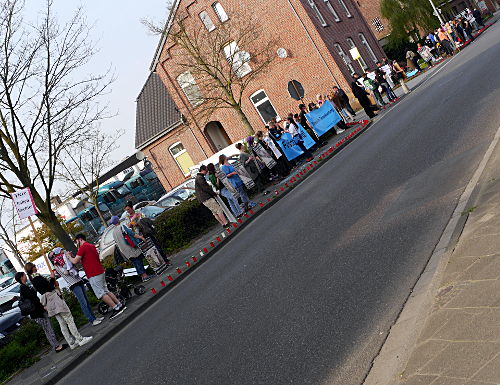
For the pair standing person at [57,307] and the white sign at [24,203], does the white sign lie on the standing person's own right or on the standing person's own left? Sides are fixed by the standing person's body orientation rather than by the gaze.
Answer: on the standing person's own left

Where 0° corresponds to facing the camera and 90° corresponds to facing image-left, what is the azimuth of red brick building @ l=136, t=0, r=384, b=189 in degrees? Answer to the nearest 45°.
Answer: approximately 0°

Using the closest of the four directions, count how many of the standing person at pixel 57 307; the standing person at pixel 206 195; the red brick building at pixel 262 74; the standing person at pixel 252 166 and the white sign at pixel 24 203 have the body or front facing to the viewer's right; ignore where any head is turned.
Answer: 3

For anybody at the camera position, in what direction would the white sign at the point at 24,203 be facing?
facing the viewer

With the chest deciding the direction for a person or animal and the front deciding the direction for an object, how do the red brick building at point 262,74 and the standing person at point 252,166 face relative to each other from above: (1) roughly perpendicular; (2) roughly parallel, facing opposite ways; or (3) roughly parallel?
roughly perpendicular

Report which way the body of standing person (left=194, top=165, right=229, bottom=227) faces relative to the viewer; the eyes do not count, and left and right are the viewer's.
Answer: facing to the right of the viewer

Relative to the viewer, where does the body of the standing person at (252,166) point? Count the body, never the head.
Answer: to the viewer's right

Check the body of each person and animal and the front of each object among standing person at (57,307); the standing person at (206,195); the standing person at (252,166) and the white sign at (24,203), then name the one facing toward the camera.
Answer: the white sign

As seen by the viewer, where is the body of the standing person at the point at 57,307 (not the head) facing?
to the viewer's right

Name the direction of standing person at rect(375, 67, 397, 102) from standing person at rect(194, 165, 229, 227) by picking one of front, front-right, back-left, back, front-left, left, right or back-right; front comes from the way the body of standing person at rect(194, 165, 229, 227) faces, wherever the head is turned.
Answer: front-left

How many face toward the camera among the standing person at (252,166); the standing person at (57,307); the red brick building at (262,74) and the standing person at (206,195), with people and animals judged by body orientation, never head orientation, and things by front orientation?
1
